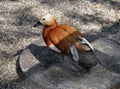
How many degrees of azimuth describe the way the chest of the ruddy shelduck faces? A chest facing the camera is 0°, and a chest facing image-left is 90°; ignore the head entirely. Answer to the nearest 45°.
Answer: approximately 135°
